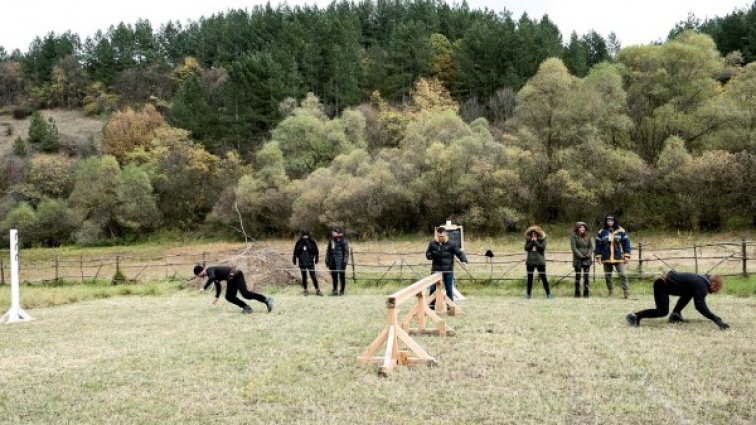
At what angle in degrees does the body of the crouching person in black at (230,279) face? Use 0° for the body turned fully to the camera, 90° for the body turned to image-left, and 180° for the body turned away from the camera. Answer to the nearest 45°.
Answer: approximately 90°

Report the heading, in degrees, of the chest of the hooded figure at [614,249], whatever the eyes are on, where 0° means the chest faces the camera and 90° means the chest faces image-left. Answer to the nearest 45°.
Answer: approximately 0°

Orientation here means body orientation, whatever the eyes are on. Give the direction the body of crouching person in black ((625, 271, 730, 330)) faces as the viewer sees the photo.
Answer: to the viewer's right

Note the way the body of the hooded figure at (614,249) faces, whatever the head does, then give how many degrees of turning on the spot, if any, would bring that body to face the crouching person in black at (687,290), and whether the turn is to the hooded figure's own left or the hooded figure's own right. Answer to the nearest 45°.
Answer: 0° — they already face them

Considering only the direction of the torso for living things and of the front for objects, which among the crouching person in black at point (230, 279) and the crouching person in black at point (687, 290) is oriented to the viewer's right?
the crouching person in black at point (687, 290)

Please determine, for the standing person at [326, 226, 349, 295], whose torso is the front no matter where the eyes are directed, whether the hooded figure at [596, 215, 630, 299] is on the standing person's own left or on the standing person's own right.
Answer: on the standing person's own left

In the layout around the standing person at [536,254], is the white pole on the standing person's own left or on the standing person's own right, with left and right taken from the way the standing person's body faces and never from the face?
on the standing person's own right

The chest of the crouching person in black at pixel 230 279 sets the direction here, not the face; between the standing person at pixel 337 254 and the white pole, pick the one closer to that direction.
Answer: the white pole

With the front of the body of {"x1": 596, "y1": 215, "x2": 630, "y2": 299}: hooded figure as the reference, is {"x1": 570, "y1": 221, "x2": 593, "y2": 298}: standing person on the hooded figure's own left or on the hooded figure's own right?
on the hooded figure's own right
